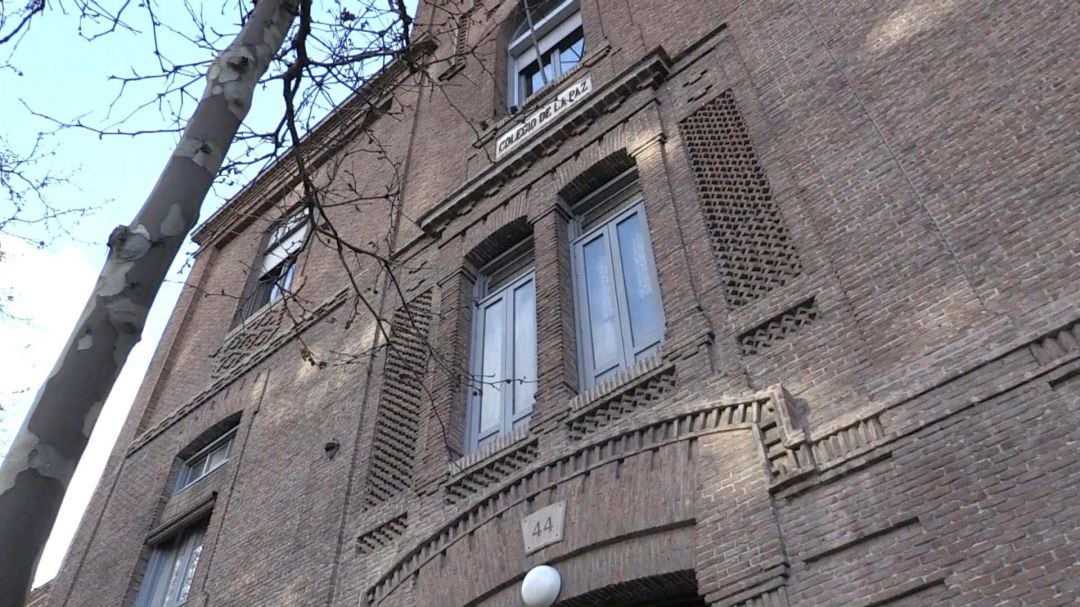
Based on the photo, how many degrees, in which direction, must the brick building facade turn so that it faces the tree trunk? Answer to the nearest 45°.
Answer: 0° — it already faces it
